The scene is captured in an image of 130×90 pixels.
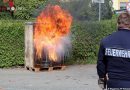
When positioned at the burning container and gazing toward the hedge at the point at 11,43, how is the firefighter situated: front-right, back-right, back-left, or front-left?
back-left

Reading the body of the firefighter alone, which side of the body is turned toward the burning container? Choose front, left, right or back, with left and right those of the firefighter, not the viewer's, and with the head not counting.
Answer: front

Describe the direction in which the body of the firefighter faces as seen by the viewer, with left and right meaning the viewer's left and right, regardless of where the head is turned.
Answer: facing away from the viewer

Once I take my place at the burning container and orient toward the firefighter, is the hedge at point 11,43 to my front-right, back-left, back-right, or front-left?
back-right

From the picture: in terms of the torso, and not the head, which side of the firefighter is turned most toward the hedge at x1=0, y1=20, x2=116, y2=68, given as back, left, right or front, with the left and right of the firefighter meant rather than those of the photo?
front
